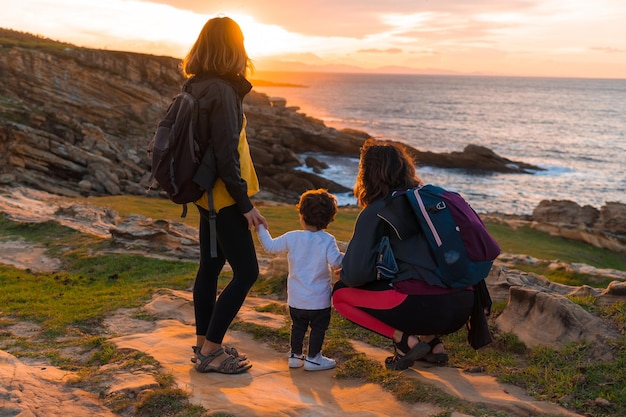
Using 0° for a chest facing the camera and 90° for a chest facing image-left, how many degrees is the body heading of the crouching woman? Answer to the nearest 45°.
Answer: approximately 90°

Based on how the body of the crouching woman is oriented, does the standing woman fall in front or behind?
in front

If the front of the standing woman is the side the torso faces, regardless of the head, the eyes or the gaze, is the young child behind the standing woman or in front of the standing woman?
in front
